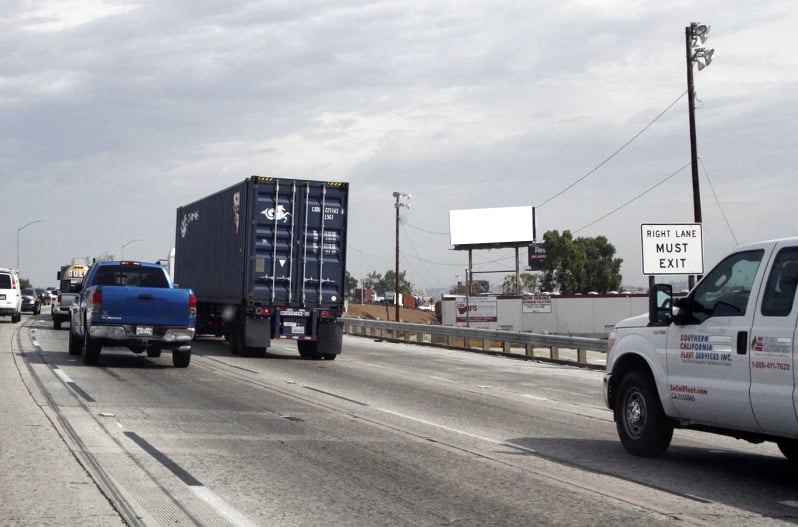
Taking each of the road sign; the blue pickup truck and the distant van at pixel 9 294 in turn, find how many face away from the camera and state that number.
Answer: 2

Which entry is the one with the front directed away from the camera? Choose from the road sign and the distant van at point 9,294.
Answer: the distant van

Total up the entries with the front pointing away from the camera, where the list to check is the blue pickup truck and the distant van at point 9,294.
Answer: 2

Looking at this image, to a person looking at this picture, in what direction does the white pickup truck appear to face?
facing away from the viewer and to the left of the viewer

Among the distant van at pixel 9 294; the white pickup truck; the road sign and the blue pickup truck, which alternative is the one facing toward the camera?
the road sign

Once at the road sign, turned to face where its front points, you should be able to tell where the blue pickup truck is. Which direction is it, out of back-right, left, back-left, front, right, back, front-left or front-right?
front-right

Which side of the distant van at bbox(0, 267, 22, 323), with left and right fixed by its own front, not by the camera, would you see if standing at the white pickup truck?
back

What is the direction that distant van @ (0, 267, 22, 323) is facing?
away from the camera

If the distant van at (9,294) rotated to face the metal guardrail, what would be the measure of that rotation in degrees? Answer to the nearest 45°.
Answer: approximately 135° to its right

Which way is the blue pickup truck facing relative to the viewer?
away from the camera

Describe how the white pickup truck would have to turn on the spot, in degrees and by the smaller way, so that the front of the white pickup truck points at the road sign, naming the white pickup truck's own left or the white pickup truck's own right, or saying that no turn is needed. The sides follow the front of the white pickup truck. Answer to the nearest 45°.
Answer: approximately 45° to the white pickup truck's own right
